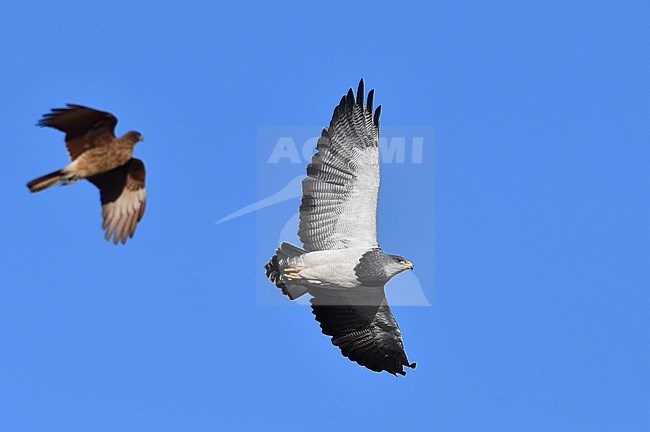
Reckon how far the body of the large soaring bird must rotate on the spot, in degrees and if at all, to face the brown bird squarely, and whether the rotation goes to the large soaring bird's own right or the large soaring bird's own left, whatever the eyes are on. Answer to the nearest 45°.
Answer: approximately 135° to the large soaring bird's own right

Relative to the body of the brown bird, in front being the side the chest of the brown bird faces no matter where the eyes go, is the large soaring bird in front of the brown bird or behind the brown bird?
in front

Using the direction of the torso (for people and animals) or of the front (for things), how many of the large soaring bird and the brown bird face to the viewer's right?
2

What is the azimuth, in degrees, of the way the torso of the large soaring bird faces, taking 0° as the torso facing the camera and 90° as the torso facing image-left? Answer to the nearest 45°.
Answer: approximately 270°

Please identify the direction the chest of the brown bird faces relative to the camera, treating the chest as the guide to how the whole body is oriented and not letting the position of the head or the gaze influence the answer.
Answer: to the viewer's right
